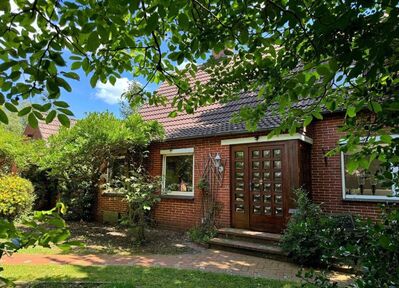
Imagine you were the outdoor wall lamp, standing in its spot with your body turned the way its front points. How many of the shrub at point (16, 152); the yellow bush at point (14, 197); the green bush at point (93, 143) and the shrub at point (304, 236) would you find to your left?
1

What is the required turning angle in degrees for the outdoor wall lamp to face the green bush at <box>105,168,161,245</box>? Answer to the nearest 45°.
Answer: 0° — it already faces it

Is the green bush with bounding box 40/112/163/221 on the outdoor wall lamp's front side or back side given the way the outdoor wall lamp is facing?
on the front side

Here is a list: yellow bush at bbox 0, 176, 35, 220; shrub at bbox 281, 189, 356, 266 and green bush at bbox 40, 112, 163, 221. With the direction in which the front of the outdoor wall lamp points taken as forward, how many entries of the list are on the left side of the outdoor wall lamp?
1

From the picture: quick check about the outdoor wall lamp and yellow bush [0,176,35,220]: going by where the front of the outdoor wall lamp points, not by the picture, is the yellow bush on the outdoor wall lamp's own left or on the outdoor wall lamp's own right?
on the outdoor wall lamp's own right

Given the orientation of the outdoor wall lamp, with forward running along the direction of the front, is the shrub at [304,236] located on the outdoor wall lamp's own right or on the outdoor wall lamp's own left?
on the outdoor wall lamp's own left

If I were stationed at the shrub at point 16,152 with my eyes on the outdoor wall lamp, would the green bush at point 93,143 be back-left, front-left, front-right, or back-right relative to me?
front-right

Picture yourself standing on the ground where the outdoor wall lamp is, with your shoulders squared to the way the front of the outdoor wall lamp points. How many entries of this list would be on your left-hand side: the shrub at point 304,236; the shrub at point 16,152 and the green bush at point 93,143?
1

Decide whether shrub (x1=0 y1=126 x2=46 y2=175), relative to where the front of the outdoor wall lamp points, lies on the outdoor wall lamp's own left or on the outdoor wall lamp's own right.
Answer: on the outdoor wall lamp's own right

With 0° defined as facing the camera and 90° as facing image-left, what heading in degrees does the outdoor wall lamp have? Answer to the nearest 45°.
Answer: approximately 45°

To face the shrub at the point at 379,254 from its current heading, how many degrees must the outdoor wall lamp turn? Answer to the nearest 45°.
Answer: approximately 45° to its left
